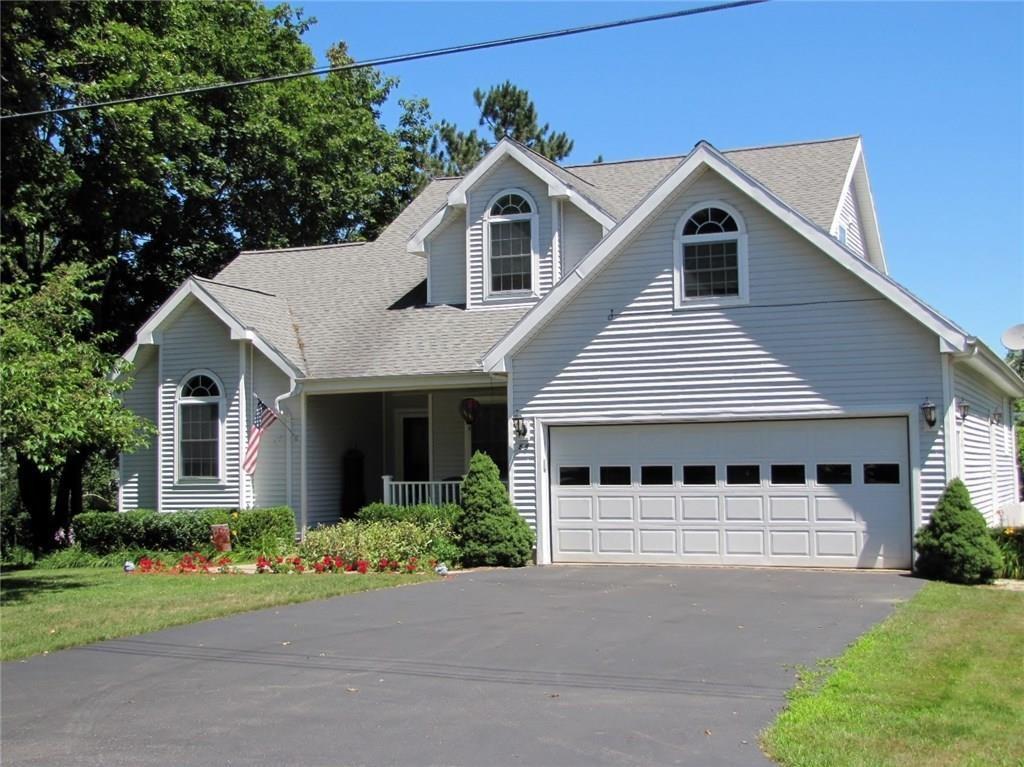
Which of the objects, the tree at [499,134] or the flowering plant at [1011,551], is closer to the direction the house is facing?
the flowering plant

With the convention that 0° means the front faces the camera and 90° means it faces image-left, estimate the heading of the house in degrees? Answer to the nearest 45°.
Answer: approximately 0°

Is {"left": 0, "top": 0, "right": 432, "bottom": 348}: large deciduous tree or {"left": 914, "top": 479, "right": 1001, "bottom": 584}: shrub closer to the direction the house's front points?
the shrub

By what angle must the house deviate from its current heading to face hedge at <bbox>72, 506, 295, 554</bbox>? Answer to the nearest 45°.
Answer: approximately 90° to its right

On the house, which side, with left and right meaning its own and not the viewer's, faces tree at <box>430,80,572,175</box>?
back

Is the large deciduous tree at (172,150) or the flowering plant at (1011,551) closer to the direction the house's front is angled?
the flowering plant

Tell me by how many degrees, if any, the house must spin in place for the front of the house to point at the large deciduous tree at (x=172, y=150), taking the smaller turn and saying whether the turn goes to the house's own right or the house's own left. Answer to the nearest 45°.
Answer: approximately 135° to the house's own right

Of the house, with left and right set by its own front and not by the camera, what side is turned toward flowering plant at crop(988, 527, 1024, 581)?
left
